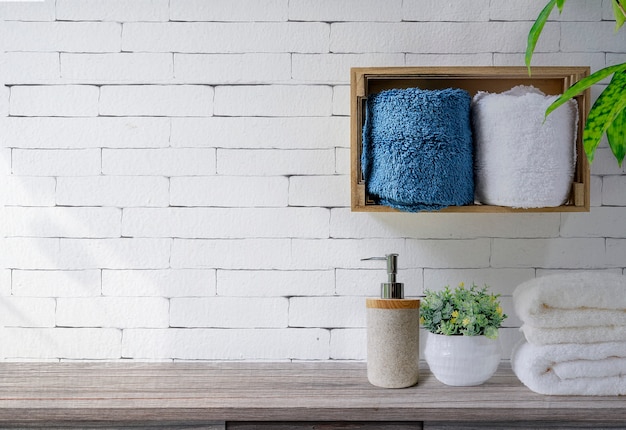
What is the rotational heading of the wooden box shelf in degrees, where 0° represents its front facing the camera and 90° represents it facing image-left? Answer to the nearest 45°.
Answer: approximately 0°

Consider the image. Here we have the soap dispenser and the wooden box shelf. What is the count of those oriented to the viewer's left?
1

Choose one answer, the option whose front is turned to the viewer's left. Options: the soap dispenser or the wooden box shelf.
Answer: the soap dispenser

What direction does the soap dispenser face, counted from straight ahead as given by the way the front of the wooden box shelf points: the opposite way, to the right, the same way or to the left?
to the right

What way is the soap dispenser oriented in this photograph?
to the viewer's left
